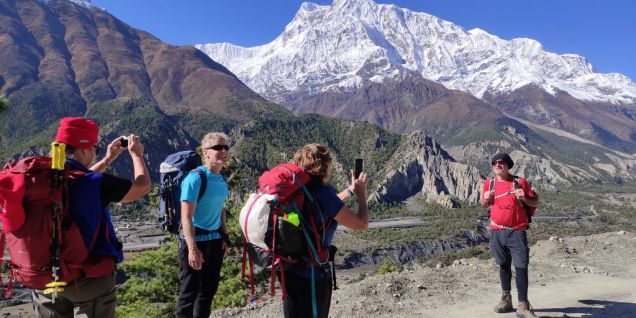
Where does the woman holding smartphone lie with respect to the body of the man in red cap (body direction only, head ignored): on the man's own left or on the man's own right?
on the man's own right

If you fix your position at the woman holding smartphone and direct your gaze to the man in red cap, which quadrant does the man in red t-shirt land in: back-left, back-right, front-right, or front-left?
back-right

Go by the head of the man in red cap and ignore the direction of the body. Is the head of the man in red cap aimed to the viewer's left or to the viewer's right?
to the viewer's right

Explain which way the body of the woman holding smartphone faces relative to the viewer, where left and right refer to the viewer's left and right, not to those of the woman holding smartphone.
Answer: facing away from the viewer and to the right of the viewer

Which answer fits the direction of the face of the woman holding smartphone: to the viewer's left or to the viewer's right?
to the viewer's right

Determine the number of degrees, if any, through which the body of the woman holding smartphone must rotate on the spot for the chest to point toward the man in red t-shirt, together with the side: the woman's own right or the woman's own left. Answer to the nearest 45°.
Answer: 0° — they already face them

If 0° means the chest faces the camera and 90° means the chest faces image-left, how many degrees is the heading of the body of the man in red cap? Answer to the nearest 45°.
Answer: approximately 225°

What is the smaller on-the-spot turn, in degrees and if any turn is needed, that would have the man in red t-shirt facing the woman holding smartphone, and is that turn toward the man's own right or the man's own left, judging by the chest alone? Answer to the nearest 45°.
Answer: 0° — they already face them

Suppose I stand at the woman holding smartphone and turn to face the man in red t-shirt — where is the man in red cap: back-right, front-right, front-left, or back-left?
back-left

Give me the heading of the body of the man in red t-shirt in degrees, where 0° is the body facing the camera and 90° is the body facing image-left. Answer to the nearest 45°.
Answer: approximately 0°
